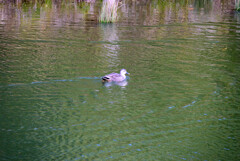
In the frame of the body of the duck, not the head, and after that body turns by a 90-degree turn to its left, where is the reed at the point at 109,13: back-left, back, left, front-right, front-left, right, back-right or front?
front

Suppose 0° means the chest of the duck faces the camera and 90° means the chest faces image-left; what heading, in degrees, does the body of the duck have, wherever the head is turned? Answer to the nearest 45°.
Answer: approximately 270°
